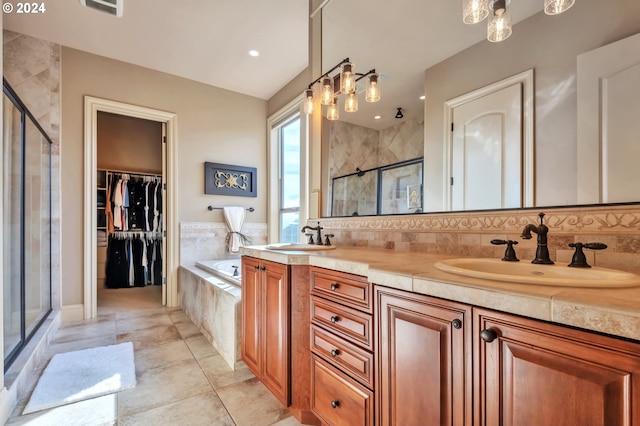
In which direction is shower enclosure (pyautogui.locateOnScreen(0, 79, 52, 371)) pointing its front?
to the viewer's right

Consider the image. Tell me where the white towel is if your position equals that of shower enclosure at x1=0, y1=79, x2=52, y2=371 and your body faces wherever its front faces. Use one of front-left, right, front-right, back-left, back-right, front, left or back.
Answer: front

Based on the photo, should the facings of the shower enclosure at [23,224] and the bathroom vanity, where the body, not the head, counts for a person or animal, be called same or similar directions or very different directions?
very different directions

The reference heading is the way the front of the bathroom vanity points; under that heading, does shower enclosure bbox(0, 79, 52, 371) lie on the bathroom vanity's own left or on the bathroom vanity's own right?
on the bathroom vanity's own right

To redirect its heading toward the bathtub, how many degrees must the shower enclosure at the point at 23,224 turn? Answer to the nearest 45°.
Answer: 0° — it already faces it

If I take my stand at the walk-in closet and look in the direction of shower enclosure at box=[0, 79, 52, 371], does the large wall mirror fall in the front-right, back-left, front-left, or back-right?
front-left

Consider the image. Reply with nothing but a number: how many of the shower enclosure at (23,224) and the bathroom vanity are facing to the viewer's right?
1

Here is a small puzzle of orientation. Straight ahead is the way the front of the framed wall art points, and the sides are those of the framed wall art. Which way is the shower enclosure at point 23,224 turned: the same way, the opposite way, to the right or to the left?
to the left

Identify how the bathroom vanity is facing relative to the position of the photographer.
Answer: facing the viewer and to the left of the viewer

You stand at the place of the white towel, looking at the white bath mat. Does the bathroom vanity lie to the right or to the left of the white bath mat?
left

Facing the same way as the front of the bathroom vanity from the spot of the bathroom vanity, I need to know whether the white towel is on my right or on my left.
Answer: on my right

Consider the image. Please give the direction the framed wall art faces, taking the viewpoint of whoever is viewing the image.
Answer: facing the viewer and to the right of the viewer

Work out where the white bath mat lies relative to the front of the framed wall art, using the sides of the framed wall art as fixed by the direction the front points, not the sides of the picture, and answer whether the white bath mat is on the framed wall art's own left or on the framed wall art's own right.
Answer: on the framed wall art's own right
